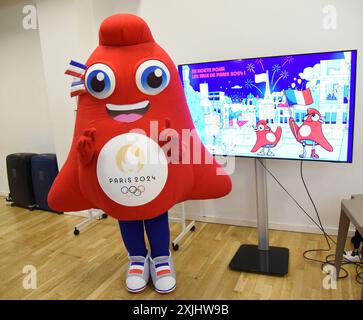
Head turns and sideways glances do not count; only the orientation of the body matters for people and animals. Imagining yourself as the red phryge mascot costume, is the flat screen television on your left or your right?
on your left

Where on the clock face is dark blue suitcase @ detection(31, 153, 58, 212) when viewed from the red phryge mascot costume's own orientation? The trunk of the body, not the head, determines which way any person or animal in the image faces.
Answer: The dark blue suitcase is roughly at 5 o'clock from the red phryge mascot costume.

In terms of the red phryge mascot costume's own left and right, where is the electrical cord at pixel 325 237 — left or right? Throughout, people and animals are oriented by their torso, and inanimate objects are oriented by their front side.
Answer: on its left

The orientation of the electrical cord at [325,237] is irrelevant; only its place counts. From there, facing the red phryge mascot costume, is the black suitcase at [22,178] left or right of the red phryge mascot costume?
right

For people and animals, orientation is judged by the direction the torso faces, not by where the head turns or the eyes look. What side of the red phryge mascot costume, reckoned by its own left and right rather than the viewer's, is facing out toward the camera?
front

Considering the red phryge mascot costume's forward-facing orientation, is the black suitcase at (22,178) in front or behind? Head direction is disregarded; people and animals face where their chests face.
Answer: behind
